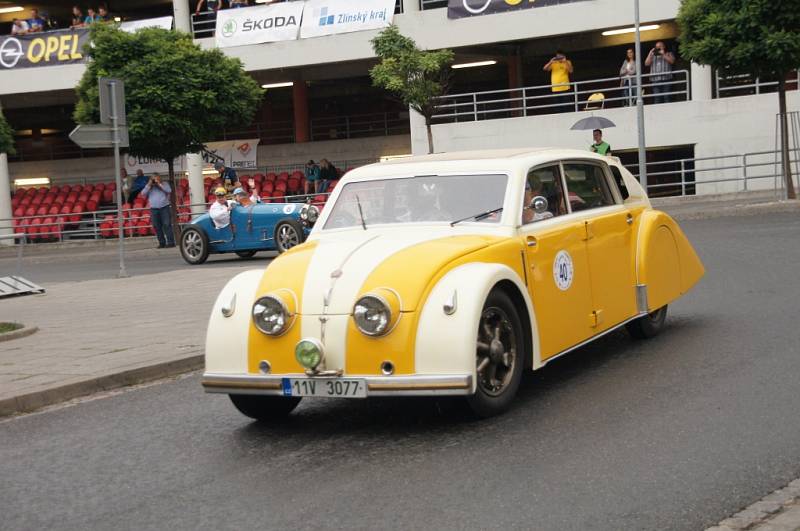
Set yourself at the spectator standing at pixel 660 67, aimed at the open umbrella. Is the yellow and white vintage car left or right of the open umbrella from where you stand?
left

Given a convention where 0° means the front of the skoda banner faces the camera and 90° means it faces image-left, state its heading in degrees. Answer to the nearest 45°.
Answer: approximately 0°

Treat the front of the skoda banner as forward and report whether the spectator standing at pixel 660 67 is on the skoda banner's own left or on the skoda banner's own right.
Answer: on the skoda banner's own left

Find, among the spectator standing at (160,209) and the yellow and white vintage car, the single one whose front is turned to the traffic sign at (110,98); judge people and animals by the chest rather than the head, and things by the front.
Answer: the spectator standing

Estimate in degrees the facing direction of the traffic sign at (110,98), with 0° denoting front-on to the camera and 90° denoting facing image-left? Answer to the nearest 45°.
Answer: approximately 180°

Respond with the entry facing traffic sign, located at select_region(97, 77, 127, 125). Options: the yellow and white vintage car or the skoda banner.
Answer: the skoda banner

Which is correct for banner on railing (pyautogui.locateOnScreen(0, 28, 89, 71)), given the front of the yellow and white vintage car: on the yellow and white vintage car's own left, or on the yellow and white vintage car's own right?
on the yellow and white vintage car's own right

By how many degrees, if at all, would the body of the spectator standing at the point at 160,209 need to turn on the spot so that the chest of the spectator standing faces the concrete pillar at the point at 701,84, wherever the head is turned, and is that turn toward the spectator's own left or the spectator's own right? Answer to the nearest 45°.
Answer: approximately 90° to the spectator's own left

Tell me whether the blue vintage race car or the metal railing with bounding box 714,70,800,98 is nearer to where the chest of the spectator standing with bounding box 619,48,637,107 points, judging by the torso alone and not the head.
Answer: the blue vintage race car
